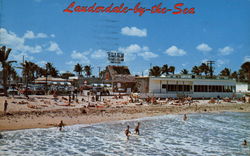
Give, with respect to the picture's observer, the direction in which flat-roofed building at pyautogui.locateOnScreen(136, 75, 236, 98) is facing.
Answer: facing the viewer
